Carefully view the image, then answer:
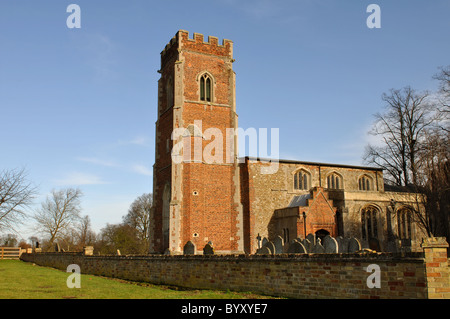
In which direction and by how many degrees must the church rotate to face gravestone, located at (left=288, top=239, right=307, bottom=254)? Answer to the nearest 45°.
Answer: approximately 45° to its left

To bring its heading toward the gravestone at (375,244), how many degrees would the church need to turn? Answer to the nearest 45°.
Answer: approximately 90° to its left
